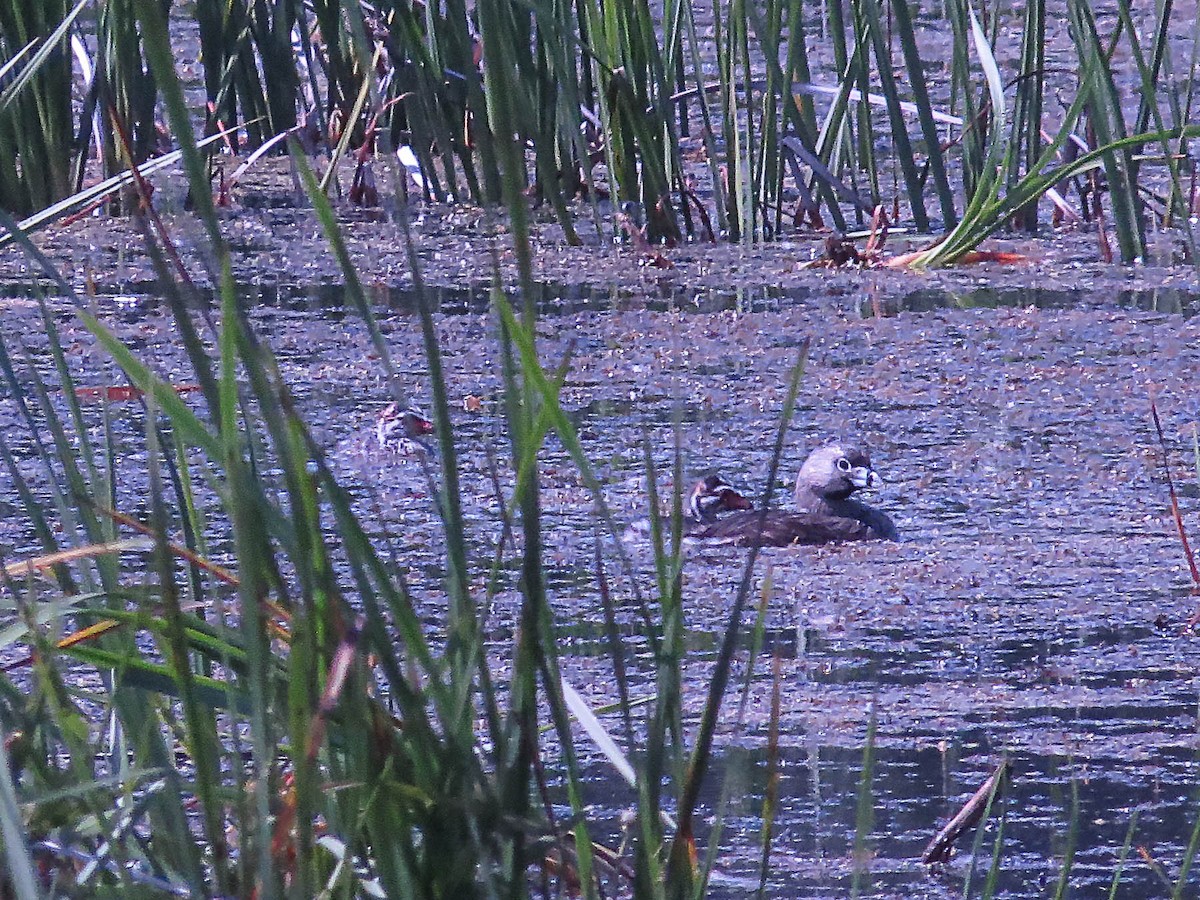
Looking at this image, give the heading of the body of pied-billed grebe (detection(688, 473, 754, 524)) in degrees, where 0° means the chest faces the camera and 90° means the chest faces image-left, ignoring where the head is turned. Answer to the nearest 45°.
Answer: approximately 270°

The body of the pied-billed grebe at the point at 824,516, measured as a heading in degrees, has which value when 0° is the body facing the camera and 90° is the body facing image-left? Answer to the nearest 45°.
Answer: approximately 270°
